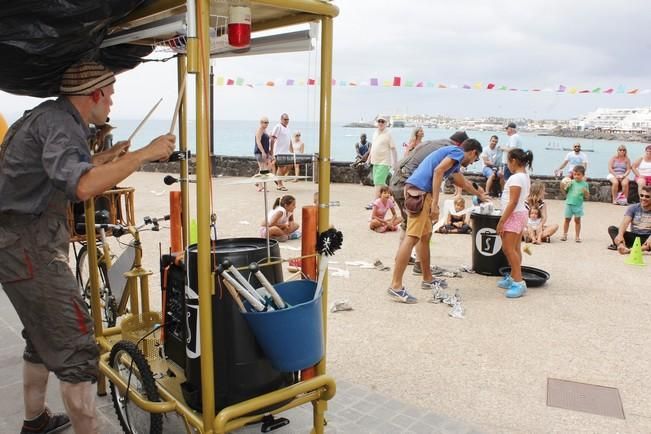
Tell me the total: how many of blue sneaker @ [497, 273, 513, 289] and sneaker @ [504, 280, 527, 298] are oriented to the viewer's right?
0

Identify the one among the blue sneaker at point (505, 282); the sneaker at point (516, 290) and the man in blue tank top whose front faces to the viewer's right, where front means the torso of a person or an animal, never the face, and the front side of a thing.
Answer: the man in blue tank top

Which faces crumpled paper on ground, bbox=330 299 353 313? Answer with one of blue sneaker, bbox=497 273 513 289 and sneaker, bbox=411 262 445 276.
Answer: the blue sneaker

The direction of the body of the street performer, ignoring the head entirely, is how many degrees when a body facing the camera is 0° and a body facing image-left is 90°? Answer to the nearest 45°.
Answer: approximately 225°

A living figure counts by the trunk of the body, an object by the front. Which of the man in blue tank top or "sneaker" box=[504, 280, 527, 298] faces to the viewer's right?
the man in blue tank top

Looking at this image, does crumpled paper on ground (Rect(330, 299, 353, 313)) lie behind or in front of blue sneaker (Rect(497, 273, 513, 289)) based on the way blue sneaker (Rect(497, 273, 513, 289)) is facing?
in front

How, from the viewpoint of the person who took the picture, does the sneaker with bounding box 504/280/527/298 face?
facing the viewer and to the left of the viewer

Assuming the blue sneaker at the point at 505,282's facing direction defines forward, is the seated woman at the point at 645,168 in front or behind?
behind

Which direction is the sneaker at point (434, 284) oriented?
to the viewer's right

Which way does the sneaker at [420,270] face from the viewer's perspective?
to the viewer's right

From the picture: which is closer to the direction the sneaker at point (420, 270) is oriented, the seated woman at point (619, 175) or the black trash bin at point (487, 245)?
the black trash bin

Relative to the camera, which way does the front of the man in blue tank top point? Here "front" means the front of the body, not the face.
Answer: to the viewer's right

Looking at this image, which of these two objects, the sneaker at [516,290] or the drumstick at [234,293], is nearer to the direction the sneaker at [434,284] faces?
the sneaker

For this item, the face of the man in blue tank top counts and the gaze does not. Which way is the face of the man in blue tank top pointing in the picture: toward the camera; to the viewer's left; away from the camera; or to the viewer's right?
to the viewer's right

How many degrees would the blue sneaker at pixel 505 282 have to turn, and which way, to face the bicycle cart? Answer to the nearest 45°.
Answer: approximately 45° to its left
